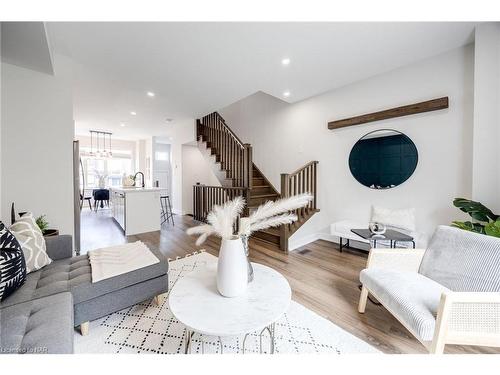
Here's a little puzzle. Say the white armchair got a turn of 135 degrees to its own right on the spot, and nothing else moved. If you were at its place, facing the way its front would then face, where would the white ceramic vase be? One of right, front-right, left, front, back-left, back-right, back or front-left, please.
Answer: back-left

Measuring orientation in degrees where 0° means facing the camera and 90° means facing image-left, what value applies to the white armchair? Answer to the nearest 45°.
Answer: approximately 45°

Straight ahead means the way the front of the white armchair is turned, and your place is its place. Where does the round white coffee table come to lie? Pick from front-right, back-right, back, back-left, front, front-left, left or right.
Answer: front

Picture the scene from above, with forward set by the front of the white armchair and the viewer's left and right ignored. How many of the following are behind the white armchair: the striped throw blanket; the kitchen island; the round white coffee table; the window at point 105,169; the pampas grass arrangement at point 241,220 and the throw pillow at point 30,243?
0

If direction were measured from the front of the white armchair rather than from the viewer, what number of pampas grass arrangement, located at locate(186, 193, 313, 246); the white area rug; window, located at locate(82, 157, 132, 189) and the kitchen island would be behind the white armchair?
0

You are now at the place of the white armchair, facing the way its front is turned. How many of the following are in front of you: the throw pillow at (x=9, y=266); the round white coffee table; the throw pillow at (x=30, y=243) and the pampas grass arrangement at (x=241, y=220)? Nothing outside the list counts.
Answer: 4

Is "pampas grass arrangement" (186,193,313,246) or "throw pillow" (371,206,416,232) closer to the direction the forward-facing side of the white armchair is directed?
the pampas grass arrangement

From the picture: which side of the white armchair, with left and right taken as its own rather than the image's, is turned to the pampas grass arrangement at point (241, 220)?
front

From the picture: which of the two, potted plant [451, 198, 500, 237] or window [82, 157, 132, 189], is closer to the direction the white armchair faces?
the window

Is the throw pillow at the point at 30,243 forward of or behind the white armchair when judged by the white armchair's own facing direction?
forward

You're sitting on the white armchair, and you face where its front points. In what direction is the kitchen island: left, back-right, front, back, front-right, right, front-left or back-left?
front-right

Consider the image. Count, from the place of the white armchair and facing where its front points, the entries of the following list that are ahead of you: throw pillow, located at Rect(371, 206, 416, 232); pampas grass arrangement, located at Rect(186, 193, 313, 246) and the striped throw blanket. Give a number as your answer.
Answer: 2

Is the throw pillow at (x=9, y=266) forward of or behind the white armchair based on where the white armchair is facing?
forward

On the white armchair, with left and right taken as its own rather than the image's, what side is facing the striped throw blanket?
front

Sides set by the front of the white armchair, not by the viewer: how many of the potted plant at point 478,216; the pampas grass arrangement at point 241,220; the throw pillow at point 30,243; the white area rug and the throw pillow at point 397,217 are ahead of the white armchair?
3

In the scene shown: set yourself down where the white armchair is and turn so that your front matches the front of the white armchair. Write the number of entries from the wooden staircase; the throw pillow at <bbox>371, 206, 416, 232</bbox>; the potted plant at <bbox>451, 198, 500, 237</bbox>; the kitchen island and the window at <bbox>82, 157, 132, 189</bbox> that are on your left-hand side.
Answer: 0

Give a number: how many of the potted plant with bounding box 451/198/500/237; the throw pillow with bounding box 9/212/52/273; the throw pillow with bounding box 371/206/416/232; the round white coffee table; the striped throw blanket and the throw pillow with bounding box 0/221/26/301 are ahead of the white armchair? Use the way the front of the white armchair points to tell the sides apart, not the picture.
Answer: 4

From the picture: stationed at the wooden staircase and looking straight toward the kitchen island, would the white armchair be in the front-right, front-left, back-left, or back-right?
back-left

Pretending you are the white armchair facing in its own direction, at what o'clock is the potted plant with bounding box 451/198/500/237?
The potted plant is roughly at 5 o'clock from the white armchair.

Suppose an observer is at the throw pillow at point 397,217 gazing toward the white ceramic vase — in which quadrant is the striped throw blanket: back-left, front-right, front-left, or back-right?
front-right

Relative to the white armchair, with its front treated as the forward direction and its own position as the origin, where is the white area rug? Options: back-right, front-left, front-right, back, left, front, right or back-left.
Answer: front

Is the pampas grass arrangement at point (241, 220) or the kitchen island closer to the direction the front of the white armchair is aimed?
the pampas grass arrangement
